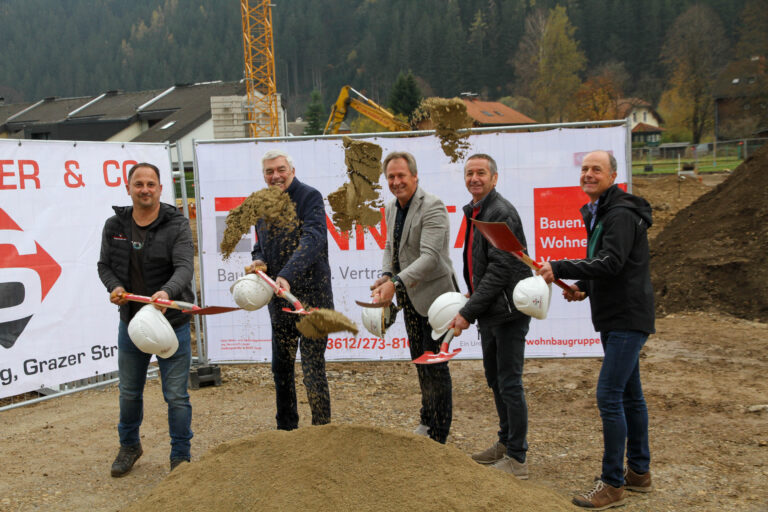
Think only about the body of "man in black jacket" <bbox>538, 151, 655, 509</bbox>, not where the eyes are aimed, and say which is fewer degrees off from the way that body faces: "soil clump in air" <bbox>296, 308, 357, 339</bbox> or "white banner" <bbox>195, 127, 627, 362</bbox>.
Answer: the soil clump in air

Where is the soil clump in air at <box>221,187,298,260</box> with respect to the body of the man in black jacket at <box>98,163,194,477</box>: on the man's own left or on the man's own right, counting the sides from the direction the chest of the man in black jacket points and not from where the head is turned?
on the man's own left

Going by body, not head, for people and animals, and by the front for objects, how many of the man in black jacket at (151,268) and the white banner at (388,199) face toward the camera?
2

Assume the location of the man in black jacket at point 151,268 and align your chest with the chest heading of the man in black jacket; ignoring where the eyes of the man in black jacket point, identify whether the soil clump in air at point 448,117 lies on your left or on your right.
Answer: on your left

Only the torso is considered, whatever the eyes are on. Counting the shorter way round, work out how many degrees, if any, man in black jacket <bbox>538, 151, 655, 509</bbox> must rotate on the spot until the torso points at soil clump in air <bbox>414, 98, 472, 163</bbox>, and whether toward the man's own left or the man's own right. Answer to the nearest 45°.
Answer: approximately 45° to the man's own right

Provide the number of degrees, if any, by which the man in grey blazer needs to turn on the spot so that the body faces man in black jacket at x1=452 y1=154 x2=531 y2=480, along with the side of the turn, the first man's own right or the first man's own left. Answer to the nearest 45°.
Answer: approximately 90° to the first man's own left

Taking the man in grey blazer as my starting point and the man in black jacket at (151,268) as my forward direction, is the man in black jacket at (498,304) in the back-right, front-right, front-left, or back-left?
back-left

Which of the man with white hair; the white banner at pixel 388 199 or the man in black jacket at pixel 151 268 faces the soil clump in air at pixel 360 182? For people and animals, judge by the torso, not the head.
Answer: the white banner

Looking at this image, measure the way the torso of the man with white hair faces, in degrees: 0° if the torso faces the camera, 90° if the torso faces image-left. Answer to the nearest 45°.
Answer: approximately 45°

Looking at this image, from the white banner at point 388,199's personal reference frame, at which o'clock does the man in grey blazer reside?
The man in grey blazer is roughly at 12 o'clock from the white banner.

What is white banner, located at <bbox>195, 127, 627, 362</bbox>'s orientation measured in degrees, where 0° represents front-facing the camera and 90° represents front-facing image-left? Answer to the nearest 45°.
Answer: approximately 0°

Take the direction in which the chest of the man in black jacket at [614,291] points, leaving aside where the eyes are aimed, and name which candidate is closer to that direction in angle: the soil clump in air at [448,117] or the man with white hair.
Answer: the man with white hair

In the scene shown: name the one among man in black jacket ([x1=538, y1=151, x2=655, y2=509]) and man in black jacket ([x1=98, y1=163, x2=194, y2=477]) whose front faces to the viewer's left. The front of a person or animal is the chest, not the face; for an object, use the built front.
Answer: man in black jacket ([x1=538, y1=151, x2=655, y2=509])
